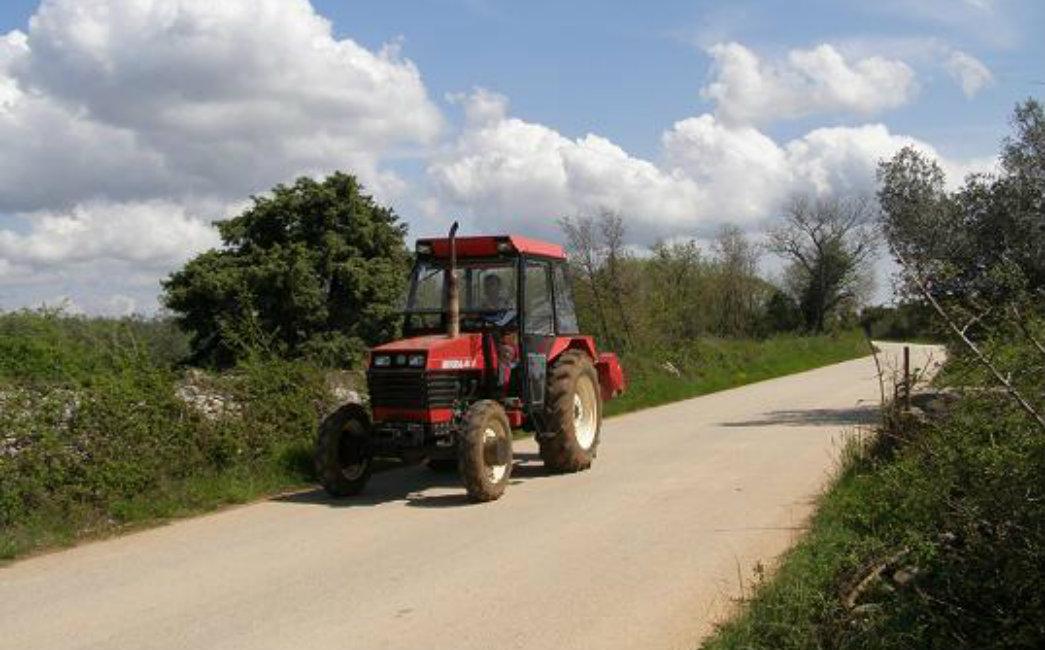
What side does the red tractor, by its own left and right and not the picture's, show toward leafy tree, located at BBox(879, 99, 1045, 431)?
back

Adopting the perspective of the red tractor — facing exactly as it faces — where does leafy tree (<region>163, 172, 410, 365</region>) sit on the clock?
The leafy tree is roughly at 4 o'clock from the red tractor.

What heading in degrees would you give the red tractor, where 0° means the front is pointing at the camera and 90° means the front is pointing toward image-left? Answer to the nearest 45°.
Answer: approximately 45°
